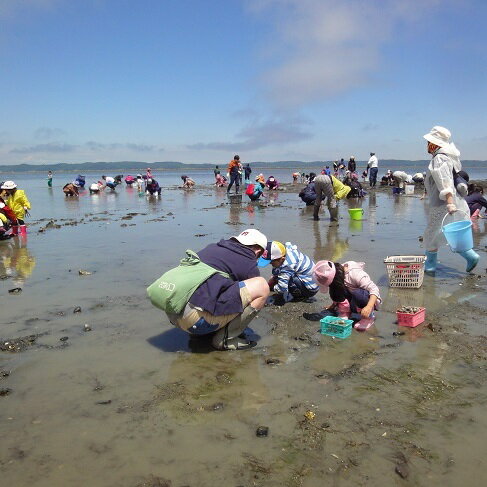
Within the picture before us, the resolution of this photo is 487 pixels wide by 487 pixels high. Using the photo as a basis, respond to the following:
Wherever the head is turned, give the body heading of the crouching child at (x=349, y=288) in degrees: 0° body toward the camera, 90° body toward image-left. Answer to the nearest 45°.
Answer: approximately 45°

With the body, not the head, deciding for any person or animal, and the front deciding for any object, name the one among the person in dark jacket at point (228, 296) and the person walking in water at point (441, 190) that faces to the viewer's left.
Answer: the person walking in water

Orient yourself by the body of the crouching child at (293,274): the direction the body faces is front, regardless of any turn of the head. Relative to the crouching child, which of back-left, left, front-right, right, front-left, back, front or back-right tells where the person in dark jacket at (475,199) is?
back-right

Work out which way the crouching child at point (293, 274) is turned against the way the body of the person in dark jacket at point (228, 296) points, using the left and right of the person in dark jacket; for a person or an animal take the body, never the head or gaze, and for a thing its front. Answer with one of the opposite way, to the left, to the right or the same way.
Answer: the opposite way

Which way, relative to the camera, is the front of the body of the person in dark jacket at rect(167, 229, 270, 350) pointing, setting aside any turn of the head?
to the viewer's right

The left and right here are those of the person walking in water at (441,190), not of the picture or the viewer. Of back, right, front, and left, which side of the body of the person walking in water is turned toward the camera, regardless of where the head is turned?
left

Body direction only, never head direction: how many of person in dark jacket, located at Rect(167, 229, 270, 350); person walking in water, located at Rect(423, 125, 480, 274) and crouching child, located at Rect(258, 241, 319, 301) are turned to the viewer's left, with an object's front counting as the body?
2

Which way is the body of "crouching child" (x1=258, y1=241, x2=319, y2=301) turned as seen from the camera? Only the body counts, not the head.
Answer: to the viewer's left

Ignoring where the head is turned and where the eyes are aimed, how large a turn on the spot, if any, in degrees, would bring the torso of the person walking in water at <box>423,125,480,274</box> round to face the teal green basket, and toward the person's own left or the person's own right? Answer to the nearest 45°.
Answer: approximately 90° to the person's own left

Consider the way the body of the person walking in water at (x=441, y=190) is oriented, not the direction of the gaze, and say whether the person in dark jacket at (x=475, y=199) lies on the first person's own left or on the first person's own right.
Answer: on the first person's own right

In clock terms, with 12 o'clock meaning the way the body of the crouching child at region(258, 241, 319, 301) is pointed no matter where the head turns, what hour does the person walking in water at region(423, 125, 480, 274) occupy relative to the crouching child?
The person walking in water is roughly at 5 o'clock from the crouching child.

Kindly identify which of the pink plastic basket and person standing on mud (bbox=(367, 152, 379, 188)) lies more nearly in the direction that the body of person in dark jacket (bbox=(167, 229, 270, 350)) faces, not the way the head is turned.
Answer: the pink plastic basket

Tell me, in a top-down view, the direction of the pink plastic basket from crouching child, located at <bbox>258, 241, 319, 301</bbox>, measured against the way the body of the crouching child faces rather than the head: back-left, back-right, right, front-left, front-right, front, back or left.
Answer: back-left
